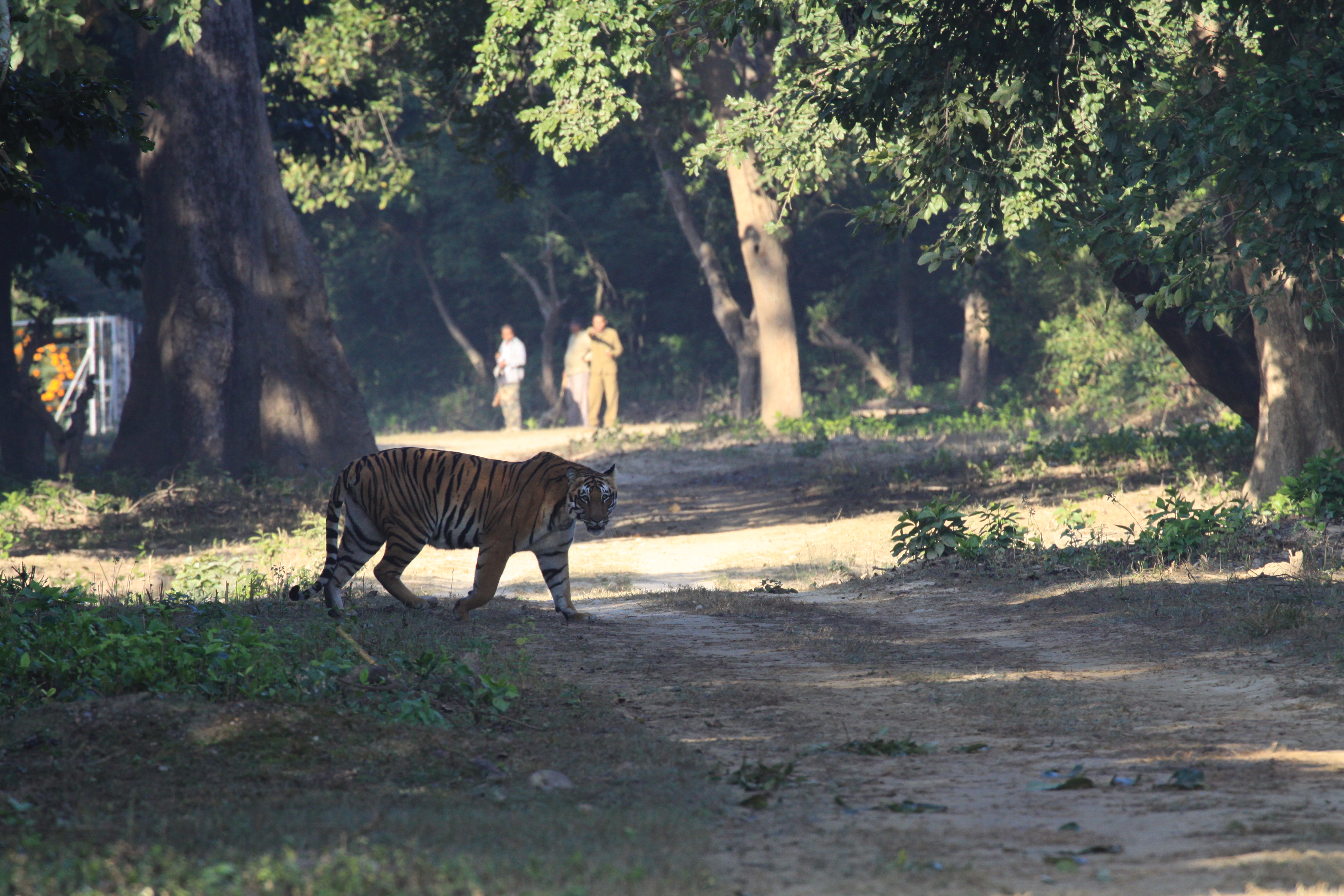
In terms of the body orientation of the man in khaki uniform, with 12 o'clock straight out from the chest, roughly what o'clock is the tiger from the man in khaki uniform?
The tiger is roughly at 12 o'clock from the man in khaki uniform.

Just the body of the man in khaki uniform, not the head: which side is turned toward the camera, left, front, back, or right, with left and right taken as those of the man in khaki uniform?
front

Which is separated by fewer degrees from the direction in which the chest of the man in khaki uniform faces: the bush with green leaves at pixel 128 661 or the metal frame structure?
the bush with green leaves

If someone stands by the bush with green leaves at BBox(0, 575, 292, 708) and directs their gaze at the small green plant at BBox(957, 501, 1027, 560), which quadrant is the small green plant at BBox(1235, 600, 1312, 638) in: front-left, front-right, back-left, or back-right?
front-right

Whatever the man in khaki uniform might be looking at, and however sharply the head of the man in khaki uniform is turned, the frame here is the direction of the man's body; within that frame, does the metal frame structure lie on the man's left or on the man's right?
on the man's right

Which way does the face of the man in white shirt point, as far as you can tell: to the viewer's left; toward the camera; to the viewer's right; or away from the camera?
toward the camera

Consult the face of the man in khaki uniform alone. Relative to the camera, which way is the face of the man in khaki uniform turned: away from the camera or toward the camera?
toward the camera

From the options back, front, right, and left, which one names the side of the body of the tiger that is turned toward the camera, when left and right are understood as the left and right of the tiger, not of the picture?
right

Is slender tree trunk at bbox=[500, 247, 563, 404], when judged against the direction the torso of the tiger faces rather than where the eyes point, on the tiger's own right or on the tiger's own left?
on the tiger's own left

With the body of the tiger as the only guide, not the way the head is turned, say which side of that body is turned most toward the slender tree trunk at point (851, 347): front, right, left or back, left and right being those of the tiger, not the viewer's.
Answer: left

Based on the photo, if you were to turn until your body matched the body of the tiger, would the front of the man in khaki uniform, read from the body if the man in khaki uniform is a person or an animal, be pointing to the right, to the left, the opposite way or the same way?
to the right

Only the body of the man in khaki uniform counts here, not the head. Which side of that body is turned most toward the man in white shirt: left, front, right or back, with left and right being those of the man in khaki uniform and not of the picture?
right

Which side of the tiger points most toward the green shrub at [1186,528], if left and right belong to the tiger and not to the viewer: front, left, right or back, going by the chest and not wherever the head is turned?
front

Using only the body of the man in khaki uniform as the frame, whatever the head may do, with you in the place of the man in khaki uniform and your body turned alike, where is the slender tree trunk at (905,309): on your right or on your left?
on your left

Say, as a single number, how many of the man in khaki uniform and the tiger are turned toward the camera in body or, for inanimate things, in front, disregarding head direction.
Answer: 1
